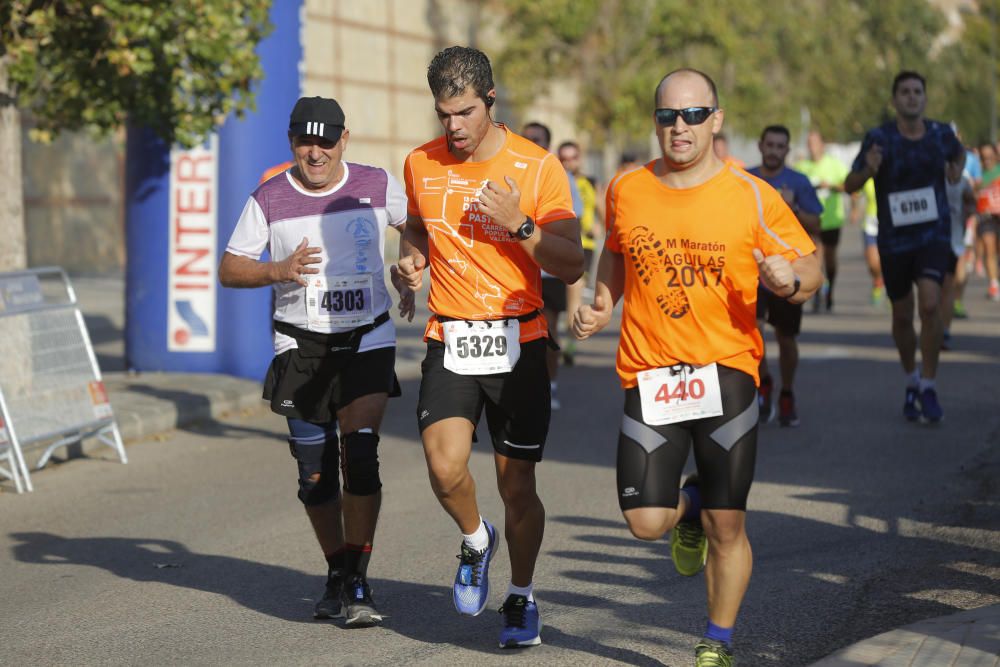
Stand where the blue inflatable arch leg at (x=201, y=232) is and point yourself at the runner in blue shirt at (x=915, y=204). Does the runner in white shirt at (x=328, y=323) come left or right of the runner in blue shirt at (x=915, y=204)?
right

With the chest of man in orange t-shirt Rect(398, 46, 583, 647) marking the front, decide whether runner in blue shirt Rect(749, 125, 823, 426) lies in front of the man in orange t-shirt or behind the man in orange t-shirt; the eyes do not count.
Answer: behind

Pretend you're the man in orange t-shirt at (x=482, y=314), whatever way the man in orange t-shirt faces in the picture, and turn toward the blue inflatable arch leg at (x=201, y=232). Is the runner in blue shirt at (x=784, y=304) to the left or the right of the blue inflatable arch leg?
right

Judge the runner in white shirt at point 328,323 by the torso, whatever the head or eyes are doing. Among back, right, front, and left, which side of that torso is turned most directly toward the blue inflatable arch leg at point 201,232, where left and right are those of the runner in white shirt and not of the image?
back

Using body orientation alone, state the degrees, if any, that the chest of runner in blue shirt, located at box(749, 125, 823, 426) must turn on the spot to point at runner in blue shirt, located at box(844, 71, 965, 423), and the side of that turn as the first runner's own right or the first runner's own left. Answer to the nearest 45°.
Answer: approximately 90° to the first runner's own left

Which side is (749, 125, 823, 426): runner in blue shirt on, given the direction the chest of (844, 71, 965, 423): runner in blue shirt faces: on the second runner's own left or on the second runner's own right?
on the second runner's own right
